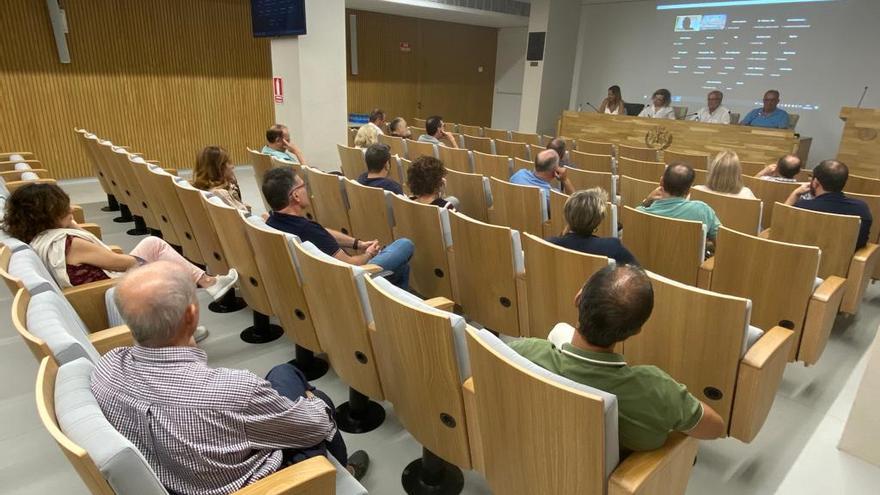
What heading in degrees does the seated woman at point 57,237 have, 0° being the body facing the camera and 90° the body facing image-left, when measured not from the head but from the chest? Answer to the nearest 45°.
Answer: approximately 270°

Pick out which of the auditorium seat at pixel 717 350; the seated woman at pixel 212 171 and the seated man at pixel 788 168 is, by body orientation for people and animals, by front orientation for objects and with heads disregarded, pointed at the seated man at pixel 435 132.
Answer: the seated woman

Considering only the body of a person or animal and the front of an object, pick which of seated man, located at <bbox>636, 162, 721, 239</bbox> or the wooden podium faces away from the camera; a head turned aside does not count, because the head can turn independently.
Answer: the seated man

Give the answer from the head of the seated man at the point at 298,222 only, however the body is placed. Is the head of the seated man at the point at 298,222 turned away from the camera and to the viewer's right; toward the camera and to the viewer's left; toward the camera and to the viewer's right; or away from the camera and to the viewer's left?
away from the camera and to the viewer's right

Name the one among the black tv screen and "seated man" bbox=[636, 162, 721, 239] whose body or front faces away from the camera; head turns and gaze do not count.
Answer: the seated man

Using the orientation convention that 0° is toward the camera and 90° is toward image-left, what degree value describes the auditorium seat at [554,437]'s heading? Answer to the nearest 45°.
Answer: approximately 225°

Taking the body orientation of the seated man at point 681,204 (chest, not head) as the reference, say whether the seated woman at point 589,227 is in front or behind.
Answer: behind

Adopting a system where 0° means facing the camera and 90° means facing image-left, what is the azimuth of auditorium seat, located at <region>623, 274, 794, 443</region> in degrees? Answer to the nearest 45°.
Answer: approximately 225°

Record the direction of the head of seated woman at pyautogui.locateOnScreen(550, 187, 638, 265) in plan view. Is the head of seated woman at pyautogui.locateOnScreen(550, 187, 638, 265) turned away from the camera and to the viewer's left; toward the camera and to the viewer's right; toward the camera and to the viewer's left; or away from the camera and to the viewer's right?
away from the camera and to the viewer's right

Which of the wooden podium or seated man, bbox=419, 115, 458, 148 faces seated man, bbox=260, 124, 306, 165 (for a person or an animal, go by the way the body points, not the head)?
the wooden podium

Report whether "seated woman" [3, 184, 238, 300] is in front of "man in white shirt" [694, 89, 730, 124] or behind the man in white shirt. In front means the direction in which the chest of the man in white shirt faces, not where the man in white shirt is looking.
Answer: in front

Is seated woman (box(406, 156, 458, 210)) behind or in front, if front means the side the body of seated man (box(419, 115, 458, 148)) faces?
behind

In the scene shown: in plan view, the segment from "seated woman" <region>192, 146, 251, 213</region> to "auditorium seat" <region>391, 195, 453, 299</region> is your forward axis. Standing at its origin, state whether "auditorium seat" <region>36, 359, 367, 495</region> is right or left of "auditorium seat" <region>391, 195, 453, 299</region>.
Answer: right
